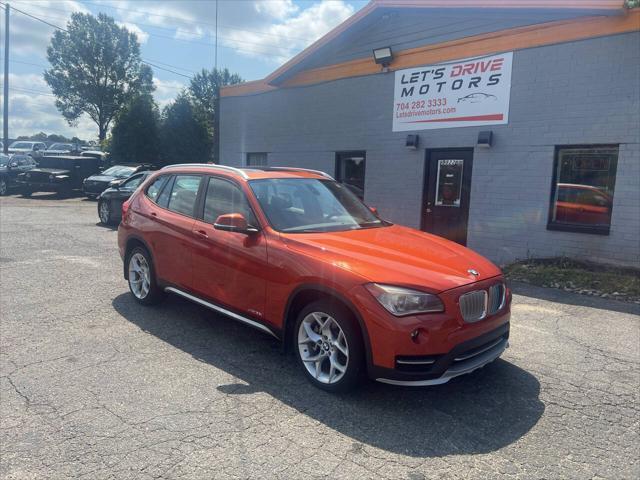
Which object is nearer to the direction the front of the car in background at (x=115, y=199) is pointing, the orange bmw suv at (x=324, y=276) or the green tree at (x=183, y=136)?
the orange bmw suv

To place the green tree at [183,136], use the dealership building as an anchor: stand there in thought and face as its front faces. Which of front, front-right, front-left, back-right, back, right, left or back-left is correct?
right

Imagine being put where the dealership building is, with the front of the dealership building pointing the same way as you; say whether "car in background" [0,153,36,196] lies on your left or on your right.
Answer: on your right

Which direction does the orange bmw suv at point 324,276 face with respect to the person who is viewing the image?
facing the viewer and to the right of the viewer

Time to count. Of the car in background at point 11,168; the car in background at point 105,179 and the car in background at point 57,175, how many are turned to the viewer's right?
0

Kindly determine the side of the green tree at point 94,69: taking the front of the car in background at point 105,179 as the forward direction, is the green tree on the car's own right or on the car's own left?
on the car's own right

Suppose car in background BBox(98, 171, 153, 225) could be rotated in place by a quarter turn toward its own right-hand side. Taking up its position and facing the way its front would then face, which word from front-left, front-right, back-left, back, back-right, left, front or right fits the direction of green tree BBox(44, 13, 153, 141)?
front-right

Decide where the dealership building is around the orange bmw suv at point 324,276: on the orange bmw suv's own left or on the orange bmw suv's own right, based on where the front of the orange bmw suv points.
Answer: on the orange bmw suv's own left

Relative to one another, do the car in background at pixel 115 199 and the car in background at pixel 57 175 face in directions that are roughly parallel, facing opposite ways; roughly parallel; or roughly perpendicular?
roughly parallel

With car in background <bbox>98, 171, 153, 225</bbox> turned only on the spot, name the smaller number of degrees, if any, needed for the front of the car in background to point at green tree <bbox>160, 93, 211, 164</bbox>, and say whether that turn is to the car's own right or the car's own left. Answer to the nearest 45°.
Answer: approximately 135° to the car's own right

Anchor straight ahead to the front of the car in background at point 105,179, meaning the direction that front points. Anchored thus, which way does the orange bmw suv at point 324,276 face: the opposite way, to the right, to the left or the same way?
to the left

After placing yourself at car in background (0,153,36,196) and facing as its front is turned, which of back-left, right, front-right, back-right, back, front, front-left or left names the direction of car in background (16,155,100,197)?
left

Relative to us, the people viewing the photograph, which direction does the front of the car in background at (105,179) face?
facing the viewer and to the left of the viewer
